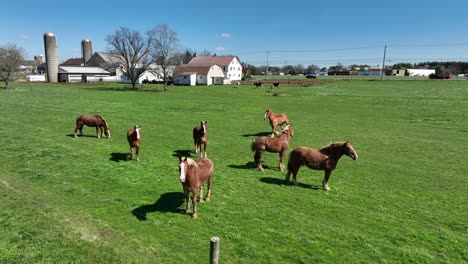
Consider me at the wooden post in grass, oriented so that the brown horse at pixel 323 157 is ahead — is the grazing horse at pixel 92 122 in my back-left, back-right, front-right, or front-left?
front-left

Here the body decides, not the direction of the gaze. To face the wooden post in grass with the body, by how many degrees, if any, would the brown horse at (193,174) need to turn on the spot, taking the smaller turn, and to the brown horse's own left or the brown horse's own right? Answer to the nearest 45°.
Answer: approximately 45° to the brown horse's own left

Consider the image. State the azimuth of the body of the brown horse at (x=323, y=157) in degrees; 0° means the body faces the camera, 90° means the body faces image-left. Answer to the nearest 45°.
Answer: approximately 270°

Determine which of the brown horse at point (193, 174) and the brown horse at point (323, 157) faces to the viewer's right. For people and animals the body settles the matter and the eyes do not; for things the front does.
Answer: the brown horse at point (323, 157)

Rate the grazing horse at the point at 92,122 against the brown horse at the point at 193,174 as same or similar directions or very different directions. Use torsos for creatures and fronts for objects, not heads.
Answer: very different directions

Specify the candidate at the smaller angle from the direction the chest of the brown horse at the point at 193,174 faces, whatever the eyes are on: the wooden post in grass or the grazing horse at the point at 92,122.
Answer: the wooden post in grass

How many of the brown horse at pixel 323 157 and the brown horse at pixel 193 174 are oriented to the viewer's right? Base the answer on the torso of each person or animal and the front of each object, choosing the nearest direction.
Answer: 1

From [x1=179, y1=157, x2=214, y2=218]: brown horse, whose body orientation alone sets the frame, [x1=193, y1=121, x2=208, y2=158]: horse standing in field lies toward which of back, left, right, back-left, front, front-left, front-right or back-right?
back-right

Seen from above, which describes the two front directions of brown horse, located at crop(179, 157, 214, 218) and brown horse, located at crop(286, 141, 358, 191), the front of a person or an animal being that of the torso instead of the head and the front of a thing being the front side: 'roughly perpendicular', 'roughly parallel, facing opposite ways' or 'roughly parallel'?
roughly perpendicular

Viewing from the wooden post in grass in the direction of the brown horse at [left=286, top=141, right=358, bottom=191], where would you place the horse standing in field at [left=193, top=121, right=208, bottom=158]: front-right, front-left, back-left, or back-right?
front-left

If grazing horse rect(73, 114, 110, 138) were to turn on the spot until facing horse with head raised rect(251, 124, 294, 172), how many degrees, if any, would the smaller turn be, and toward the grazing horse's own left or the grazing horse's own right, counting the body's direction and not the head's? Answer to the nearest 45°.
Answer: approximately 45° to the grazing horse's own right

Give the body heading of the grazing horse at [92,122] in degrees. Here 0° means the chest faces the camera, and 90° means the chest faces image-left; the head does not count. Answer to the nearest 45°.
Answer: approximately 270°

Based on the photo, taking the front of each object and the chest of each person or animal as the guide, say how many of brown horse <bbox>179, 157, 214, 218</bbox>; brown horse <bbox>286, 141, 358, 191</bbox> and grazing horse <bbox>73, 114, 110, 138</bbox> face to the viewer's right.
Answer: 2

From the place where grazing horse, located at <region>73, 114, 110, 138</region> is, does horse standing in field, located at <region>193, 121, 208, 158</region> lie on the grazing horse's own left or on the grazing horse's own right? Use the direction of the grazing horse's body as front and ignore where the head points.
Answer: on the grazing horse's own right

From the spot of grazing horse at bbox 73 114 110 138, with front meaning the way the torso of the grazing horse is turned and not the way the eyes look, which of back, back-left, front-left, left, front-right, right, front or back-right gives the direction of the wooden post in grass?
right

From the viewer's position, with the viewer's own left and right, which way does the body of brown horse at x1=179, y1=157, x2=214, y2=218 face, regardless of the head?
facing the viewer and to the left of the viewer
